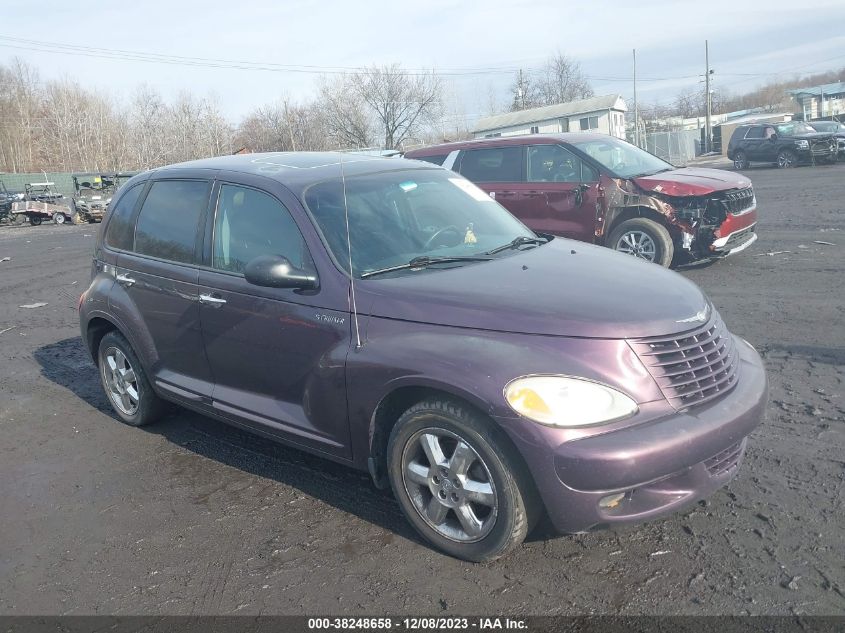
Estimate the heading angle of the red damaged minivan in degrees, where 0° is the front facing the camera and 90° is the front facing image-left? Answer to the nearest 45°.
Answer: approximately 315°

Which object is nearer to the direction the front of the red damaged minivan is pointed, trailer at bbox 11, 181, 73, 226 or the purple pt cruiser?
the purple pt cruiser

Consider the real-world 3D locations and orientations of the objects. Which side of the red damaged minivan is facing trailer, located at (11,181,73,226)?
back

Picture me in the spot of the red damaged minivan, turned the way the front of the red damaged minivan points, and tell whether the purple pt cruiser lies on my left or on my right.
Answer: on my right

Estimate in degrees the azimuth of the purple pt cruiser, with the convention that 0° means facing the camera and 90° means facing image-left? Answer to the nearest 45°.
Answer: approximately 315°

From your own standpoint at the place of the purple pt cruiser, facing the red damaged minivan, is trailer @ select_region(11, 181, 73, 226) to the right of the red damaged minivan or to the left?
left

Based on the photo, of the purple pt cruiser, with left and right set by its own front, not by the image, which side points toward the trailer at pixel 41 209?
back
